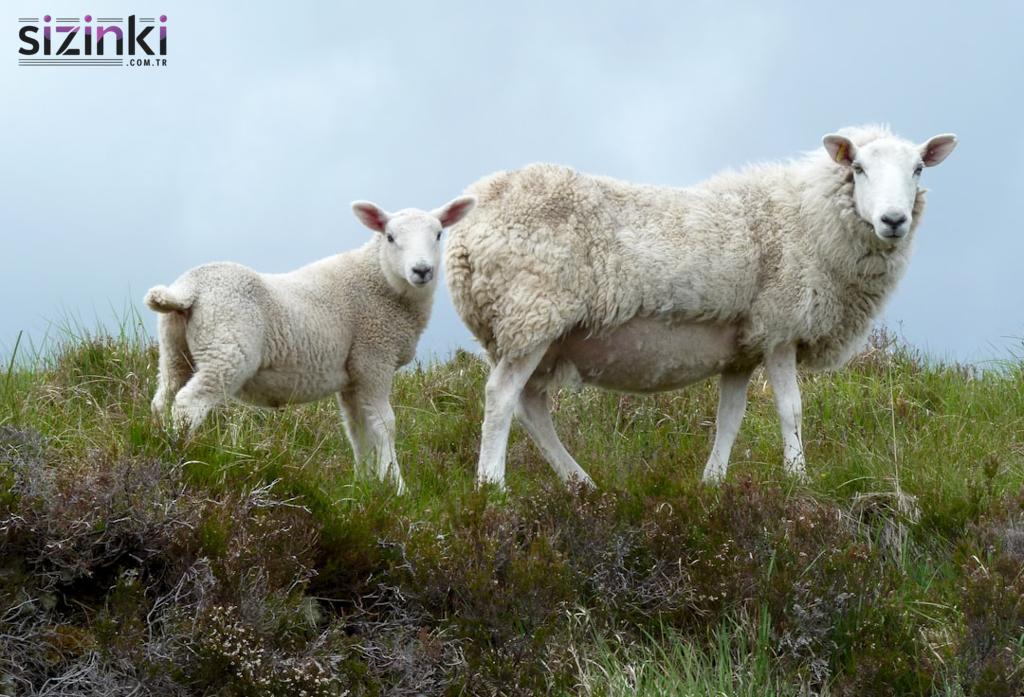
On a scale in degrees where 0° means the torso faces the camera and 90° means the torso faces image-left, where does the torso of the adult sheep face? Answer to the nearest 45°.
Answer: approximately 270°

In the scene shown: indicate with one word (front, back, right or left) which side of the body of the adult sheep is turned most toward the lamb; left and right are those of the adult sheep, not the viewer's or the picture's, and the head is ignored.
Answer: back
